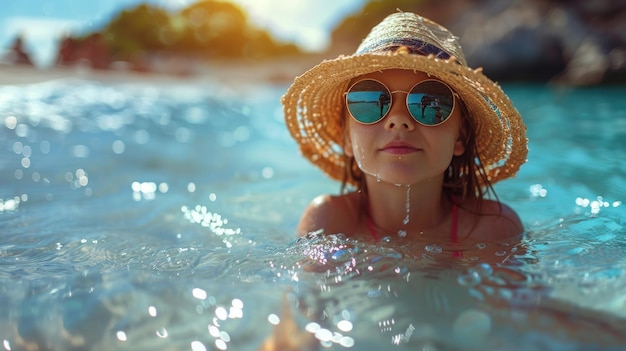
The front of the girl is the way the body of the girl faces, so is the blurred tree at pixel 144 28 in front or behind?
behind

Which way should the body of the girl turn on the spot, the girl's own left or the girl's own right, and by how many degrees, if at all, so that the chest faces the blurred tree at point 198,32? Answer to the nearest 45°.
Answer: approximately 135° to the girl's own right

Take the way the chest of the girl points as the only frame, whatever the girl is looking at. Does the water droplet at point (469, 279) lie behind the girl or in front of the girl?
in front

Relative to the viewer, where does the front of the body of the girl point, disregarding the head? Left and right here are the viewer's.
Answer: facing the viewer

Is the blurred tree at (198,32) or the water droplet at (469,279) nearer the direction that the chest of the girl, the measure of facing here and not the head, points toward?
the water droplet
